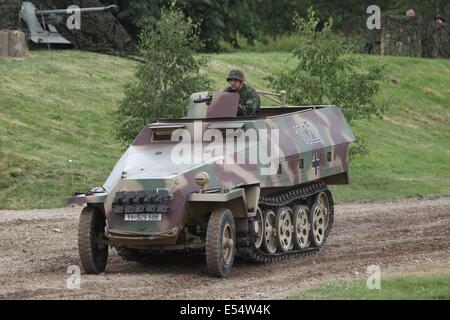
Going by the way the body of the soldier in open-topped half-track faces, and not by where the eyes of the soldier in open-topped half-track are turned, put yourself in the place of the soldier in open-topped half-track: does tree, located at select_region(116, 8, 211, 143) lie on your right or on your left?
on your right

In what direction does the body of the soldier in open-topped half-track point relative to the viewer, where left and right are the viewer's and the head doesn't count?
facing the viewer and to the left of the viewer

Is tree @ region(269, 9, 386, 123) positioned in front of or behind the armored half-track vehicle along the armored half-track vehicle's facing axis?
behind

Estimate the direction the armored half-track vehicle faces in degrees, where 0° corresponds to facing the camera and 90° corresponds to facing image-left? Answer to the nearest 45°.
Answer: approximately 45°

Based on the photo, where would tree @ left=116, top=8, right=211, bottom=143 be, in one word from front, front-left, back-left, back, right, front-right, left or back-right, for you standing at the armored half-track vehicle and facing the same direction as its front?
back-right

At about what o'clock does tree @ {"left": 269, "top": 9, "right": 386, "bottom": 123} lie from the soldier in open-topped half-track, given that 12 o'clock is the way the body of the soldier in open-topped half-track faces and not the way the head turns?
The tree is roughly at 5 o'clock from the soldier in open-topped half-track.
